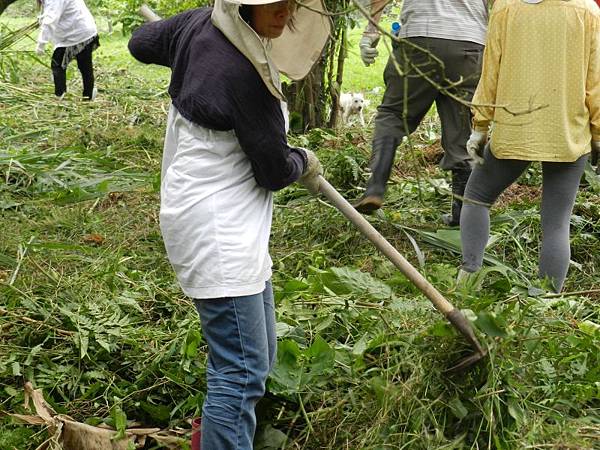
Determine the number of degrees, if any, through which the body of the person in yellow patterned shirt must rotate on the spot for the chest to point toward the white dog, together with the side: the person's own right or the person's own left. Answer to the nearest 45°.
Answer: approximately 45° to the person's own left

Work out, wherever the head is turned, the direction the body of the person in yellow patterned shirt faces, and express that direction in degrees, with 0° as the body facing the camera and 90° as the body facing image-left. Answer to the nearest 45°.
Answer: approximately 180°

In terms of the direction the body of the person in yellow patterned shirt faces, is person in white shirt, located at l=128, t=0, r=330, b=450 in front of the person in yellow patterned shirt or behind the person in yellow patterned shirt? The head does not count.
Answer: behind

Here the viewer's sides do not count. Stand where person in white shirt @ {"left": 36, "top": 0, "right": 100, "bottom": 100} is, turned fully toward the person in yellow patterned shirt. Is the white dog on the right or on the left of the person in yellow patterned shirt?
left

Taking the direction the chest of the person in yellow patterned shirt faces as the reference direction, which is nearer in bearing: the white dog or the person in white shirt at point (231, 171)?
the white dog

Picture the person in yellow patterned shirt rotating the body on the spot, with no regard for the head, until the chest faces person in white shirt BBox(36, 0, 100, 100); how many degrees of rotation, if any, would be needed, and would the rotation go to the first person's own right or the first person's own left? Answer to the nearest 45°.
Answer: approximately 45° to the first person's own left
